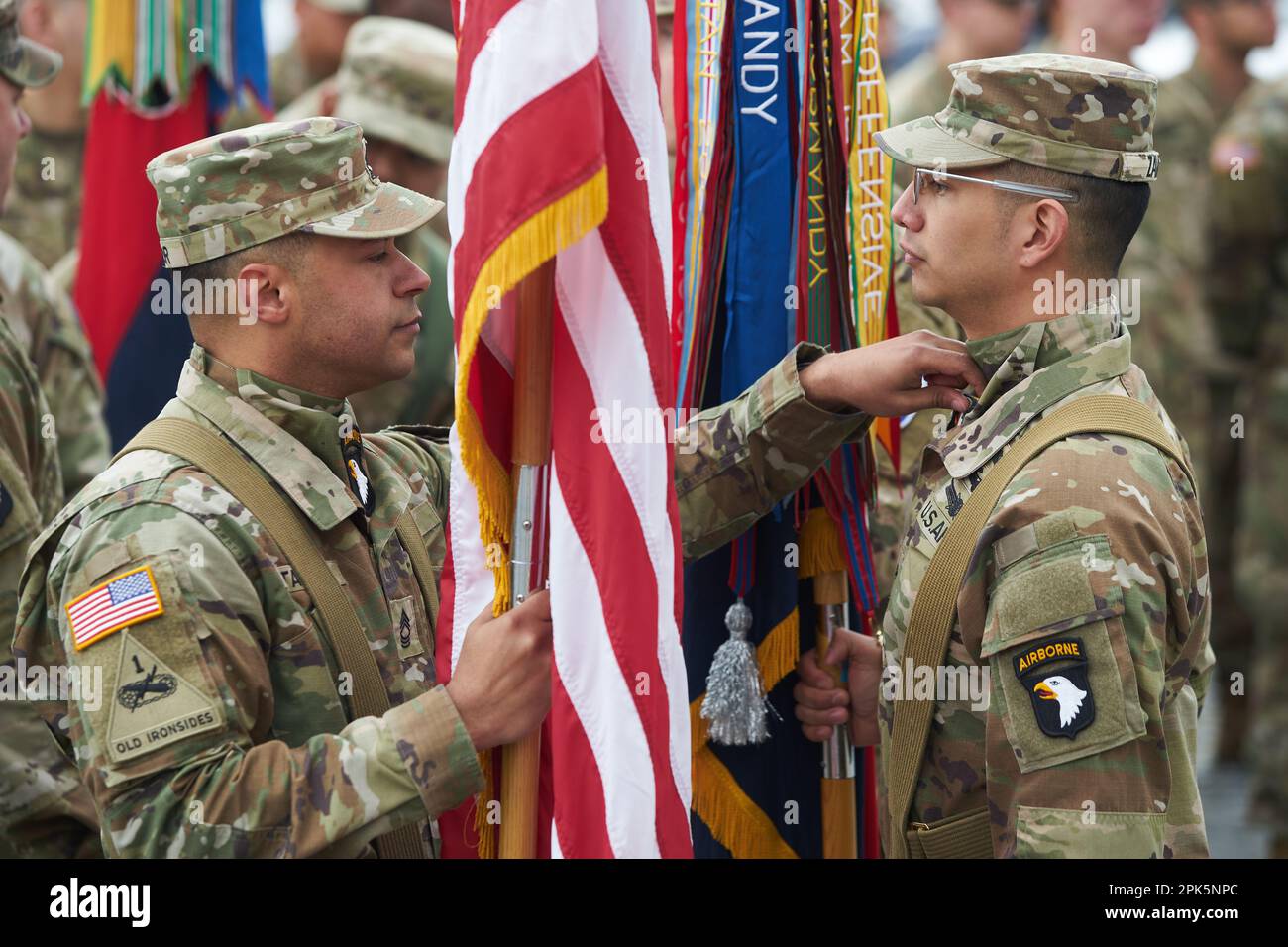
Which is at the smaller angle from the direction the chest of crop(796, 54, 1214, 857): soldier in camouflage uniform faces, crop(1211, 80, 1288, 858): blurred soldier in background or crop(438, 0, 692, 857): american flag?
the american flag

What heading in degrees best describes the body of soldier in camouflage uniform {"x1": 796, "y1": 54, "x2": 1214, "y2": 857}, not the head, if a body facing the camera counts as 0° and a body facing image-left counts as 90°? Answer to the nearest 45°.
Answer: approximately 90°

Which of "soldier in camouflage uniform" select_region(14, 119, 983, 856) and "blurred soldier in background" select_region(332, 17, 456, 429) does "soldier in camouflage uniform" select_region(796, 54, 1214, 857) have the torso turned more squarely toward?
the soldier in camouflage uniform

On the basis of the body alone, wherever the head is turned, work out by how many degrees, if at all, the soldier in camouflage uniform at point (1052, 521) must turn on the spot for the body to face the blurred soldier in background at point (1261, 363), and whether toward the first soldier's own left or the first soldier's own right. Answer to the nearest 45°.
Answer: approximately 90° to the first soldier's own right

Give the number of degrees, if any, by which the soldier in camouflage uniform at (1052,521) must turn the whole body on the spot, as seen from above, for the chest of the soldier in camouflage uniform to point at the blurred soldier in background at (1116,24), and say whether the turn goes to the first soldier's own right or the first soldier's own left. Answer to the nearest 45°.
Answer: approximately 90° to the first soldier's own right

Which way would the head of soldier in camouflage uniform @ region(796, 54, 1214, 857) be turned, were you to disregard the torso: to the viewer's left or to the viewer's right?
to the viewer's left

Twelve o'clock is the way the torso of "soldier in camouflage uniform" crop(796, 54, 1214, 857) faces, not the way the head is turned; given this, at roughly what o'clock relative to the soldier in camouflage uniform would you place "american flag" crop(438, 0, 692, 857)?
The american flag is roughly at 11 o'clock from the soldier in camouflage uniform.

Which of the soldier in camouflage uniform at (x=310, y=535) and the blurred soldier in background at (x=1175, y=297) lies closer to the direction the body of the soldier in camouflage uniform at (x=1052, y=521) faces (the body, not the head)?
the soldier in camouflage uniform

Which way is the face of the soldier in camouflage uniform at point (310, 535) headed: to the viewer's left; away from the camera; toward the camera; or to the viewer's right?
to the viewer's right

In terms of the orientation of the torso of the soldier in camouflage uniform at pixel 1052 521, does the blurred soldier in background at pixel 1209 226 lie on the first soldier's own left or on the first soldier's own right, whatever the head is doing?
on the first soldier's own right

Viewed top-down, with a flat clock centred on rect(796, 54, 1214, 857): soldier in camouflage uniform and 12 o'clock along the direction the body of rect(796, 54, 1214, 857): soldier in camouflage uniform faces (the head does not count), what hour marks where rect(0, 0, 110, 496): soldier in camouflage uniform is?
rect(0, 0, 110, 496): soldier in camouflage uniform is roughly at 1 o'clock from rect(796, 54, 1214, 857): soldier in camouflage uniform.

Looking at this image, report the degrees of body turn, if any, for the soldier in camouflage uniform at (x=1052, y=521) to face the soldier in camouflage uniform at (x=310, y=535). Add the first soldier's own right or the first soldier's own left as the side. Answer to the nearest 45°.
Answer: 0° — they already face them
